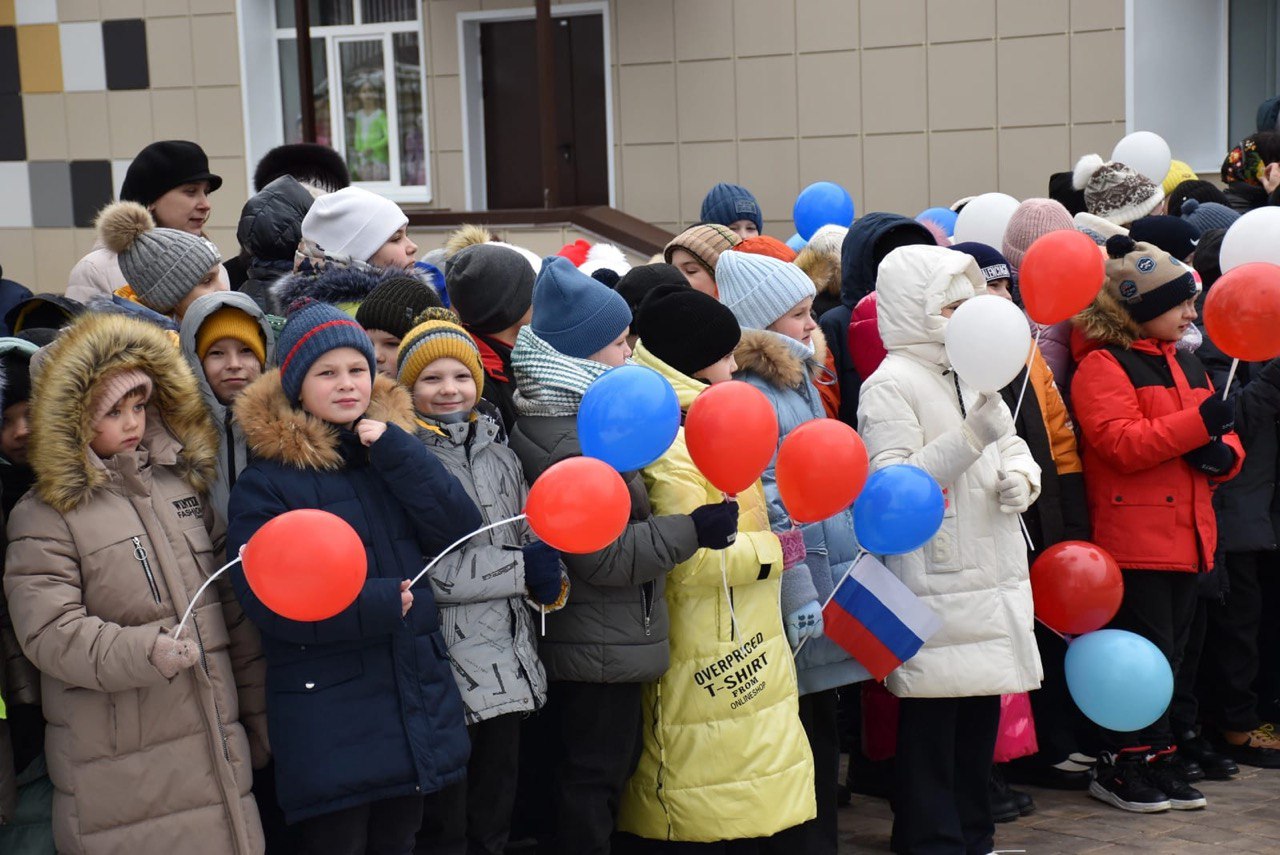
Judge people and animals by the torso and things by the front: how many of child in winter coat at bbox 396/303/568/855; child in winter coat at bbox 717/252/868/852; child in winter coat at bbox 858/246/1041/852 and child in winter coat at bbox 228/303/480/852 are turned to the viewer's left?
0

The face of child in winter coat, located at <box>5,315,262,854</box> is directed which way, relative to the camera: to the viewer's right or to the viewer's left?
to the viewer's right

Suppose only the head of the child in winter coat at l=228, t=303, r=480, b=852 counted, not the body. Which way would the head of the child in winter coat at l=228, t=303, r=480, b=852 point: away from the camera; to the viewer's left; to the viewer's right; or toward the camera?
toward the camera

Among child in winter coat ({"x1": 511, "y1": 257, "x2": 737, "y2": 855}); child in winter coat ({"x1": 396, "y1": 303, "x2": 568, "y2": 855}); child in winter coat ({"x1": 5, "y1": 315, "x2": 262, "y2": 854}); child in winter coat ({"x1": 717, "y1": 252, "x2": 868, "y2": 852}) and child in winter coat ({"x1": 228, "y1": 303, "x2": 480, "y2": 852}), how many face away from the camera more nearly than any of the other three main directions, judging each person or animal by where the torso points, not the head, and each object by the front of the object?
0

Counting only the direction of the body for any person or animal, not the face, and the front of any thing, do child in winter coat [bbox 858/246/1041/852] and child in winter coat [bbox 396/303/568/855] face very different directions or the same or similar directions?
same or similar directions

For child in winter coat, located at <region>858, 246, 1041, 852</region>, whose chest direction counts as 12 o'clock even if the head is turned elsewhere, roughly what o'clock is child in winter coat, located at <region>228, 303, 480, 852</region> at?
child in winter coat, located at <region>228, 303, 480, 852</region> is roughly at 3 o'clock from child in winter coat, located at <region>858, 246, 1041, 852</region>.

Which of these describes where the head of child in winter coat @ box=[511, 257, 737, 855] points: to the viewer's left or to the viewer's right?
to the viewer's right

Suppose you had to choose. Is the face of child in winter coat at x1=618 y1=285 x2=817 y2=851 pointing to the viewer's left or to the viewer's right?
to the viewer's right

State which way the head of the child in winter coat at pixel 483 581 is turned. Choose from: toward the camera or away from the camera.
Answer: toward the camera

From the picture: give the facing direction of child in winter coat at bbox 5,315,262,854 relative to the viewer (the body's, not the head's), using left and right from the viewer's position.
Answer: facing the viewer and to the right of the viewer
